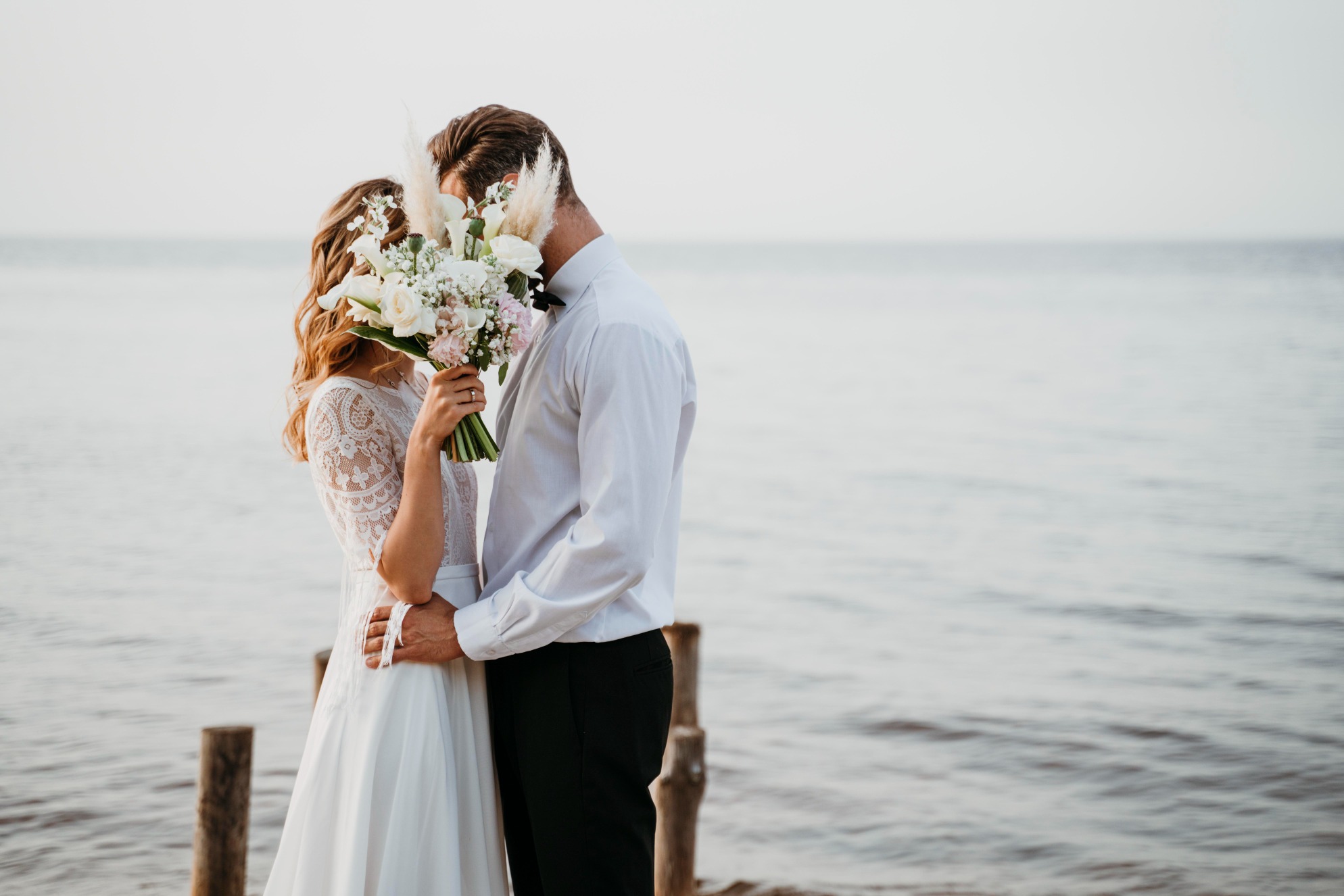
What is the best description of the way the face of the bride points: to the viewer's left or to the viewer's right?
to the viewer's right

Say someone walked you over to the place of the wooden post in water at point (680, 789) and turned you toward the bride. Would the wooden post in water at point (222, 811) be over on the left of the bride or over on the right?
right

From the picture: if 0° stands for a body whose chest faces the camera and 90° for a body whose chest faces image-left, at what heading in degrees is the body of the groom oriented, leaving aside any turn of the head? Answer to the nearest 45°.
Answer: approximately 90°

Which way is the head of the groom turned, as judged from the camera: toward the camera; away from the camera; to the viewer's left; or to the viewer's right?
to the viewer's left
